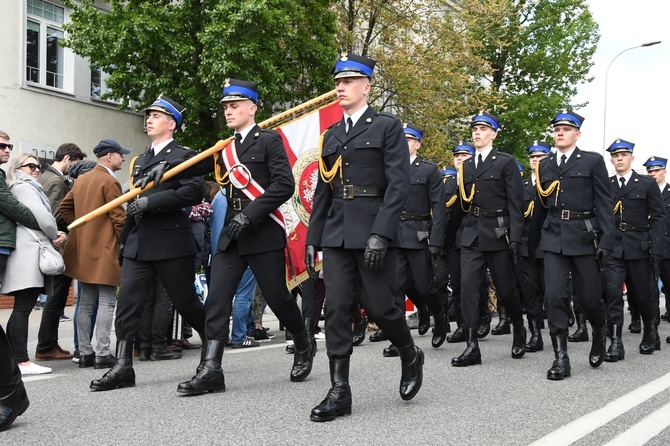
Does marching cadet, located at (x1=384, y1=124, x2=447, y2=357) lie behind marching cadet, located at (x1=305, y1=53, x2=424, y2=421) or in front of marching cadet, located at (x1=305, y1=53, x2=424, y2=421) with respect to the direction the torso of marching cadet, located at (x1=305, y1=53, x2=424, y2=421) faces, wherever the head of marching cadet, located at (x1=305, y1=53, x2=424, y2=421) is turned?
behind

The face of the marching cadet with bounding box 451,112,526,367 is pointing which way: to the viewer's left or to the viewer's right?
to the viewer's left

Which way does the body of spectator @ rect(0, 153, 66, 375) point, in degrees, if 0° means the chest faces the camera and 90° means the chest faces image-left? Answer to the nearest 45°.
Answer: approximately 270°

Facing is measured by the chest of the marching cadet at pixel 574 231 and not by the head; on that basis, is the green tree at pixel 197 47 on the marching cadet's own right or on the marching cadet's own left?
on the marching cadet's own right

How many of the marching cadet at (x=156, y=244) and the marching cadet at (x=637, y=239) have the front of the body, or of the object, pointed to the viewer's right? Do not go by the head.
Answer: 0

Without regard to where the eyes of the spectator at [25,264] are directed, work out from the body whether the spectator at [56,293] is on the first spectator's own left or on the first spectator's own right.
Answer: on the first spectator's own left
